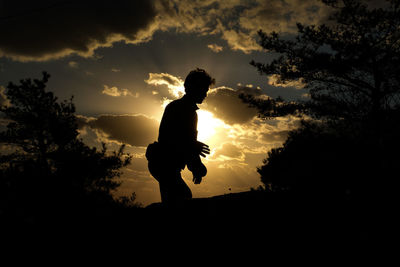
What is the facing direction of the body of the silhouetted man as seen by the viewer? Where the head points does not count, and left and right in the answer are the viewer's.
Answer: facing to the right of the viewer

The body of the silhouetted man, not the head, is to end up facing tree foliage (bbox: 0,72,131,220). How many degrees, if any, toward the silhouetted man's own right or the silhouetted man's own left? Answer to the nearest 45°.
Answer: approximately 135° to the silhouetted man's own left

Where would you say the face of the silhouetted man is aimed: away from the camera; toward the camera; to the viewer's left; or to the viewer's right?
to the viewer's right
